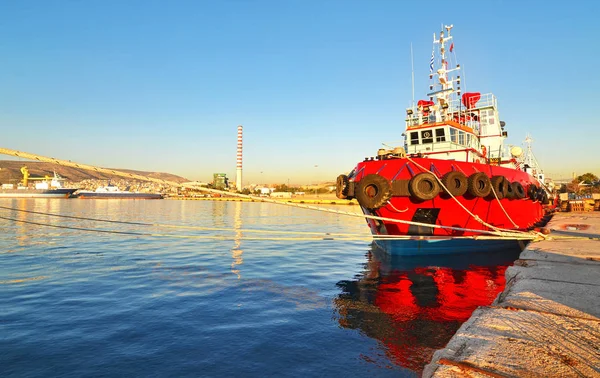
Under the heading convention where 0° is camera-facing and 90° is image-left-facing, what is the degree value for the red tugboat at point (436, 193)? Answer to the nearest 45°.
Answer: approximately 45°
